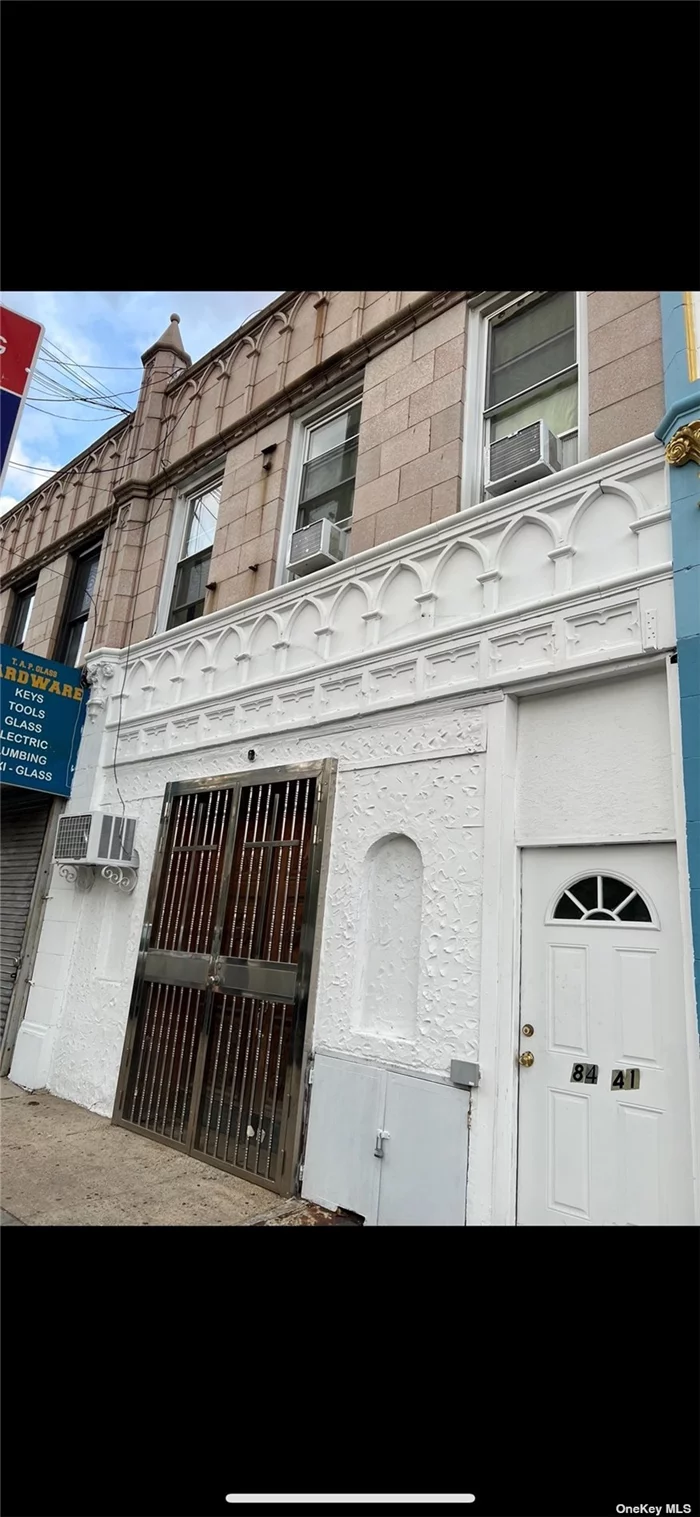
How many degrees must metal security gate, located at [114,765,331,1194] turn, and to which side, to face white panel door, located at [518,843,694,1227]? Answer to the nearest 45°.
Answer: approximately 90° to its left
